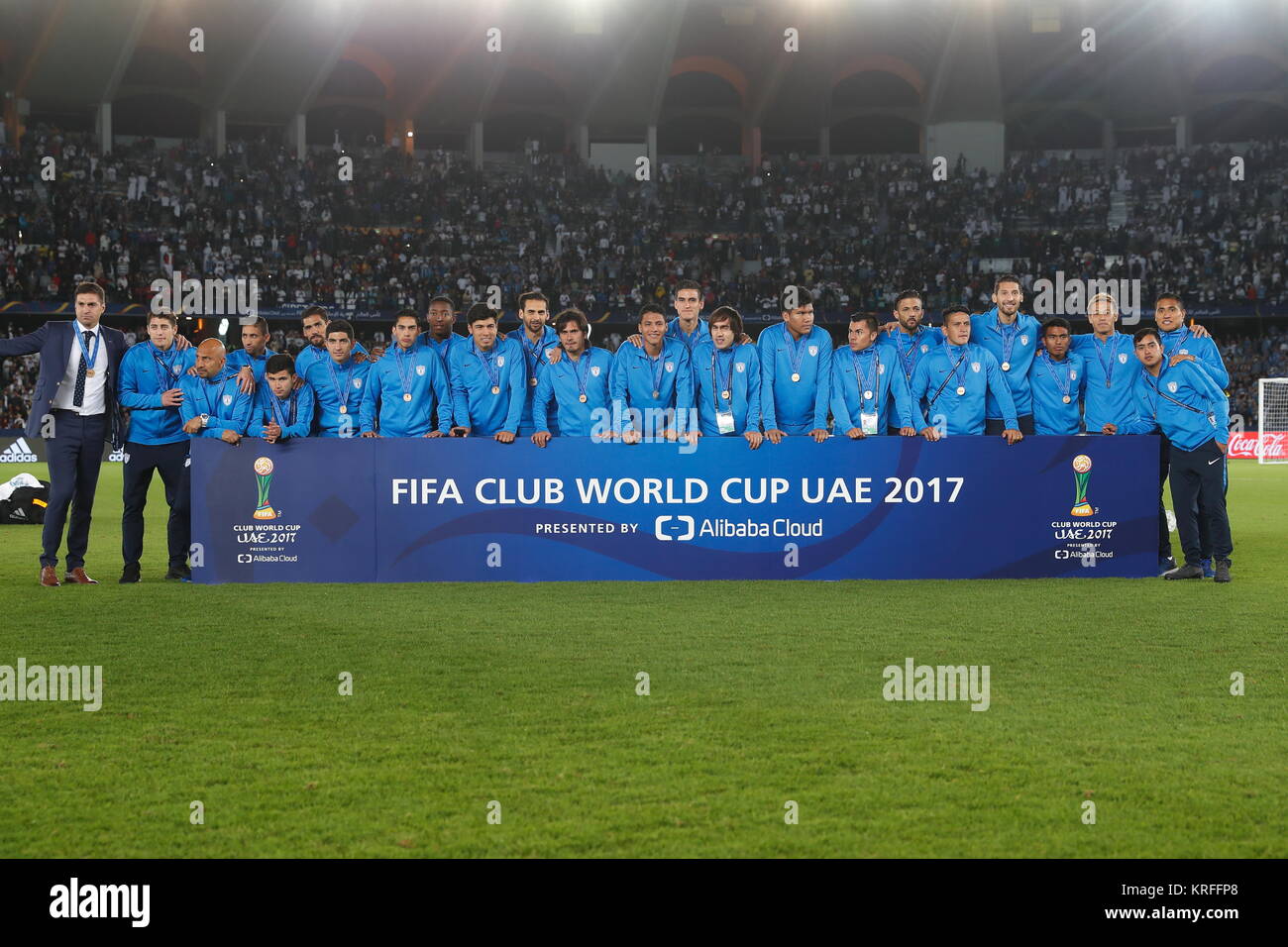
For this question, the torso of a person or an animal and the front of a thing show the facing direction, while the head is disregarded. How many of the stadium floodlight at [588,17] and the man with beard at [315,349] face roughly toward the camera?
2

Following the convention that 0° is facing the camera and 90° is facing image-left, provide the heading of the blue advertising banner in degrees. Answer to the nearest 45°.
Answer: approximately 0°

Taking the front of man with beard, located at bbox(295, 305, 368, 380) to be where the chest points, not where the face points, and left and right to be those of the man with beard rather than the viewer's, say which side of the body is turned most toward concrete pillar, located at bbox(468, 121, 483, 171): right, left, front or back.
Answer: back

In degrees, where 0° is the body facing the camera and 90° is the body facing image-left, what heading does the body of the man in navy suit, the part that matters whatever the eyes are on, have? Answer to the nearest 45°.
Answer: approximately 0°
